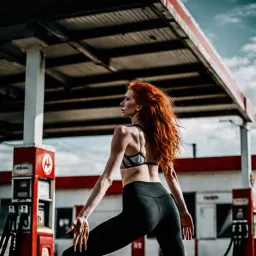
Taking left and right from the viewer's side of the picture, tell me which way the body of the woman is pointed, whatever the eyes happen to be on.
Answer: facing away from the viewer and to the left of the viewer

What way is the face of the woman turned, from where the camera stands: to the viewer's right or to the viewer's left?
to the viewer's left

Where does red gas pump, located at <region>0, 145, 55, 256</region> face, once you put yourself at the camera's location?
facing the viewer and to the left of the viewer

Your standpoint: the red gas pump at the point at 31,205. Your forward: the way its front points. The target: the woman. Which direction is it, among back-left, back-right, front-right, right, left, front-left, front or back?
front-left

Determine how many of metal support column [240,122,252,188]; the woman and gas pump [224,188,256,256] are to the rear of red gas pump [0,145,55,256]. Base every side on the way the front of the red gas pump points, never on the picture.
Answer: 2

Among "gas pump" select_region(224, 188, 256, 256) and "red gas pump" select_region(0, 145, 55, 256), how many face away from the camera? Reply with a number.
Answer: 0

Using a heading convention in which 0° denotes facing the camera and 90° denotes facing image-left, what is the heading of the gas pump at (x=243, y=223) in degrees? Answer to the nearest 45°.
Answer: approximately 45°

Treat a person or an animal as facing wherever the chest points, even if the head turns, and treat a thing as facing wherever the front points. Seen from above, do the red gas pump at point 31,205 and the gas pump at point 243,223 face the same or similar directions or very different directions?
same or similar directions

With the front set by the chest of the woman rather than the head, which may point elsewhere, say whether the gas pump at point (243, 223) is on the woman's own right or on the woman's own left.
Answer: on the woman's own right
